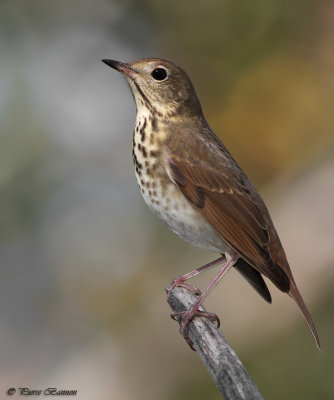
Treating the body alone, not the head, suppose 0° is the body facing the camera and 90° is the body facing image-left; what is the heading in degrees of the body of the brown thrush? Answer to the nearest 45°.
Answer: approximately 90°
